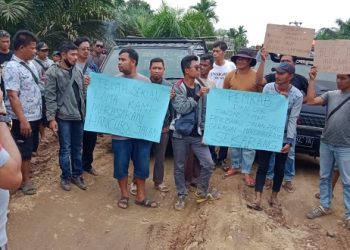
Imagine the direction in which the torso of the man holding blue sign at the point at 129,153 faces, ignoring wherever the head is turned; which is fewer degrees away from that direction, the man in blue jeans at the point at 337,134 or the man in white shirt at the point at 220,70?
the man in blue jeans

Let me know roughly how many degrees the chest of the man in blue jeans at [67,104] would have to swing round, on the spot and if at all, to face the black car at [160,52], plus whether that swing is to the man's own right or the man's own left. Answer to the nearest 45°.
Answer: approximately 90° to the man's own left

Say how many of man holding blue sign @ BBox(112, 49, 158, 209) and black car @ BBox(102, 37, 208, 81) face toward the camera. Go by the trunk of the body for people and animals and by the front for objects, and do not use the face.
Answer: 2

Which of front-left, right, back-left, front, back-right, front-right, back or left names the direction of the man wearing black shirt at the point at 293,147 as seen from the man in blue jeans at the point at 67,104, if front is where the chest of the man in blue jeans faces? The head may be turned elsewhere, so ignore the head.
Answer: front-left

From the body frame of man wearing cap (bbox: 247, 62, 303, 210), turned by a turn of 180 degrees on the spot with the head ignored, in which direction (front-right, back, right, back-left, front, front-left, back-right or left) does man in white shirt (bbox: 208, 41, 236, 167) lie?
left

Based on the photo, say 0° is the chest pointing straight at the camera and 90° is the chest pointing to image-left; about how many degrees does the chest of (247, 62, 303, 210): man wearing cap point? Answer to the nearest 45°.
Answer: approximately 45°

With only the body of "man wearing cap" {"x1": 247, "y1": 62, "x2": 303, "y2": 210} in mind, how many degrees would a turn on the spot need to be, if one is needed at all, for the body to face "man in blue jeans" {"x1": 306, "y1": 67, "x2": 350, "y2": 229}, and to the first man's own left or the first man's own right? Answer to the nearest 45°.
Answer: approximately 135° to the first man's own left

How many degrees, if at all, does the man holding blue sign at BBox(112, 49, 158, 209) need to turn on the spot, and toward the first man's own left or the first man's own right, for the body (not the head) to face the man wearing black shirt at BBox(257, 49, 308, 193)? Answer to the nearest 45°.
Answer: approximately 90° to the first man's own left

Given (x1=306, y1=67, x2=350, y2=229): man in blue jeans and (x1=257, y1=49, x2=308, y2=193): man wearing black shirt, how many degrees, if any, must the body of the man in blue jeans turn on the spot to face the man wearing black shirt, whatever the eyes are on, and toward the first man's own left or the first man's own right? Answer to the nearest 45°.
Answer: approximately 90° to the first man's own right

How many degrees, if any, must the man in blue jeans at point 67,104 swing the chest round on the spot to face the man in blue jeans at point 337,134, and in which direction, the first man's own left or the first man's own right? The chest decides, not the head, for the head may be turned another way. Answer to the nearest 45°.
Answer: approximately 45° to the first man's own left

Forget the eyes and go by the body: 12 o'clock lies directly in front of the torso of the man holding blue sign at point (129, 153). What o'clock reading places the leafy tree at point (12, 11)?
The leafy tree is roughly at 5 o'clock from the man holding blue sign.

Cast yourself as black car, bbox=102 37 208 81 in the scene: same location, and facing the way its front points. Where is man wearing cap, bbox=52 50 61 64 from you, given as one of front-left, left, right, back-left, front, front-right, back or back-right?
right

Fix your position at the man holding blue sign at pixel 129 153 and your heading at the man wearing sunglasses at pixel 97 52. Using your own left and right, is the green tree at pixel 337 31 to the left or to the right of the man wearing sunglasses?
right

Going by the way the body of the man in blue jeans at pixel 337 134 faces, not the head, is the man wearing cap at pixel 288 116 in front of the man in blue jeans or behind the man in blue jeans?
in front

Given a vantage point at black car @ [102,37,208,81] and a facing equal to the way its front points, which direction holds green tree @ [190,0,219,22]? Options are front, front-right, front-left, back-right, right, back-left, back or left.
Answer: back
